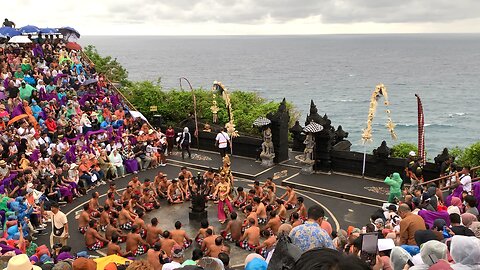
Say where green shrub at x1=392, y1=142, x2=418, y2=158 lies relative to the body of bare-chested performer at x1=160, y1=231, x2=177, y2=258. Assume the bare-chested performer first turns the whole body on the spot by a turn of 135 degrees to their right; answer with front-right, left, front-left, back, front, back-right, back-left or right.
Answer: back-left

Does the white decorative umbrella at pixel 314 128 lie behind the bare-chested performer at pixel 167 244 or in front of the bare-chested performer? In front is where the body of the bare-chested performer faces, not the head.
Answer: in front

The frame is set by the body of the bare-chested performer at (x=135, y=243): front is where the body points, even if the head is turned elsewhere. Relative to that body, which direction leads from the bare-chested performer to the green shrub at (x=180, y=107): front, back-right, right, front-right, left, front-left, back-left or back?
front-left

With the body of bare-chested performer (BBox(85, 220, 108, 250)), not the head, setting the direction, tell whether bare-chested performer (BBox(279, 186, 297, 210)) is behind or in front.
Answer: in front

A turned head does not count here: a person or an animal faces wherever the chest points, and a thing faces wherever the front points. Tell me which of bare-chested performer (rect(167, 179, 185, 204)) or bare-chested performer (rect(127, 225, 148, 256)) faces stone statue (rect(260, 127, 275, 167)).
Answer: bare-chested performer (rect(127, 225, 148, 256))

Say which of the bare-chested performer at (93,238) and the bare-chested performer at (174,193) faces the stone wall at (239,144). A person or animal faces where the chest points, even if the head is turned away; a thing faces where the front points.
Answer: the bare-chested performer at (93,238)

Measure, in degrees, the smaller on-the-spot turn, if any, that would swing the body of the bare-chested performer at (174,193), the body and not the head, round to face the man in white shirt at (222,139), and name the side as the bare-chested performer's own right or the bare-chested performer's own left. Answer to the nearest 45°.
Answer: approximately 90° to the bare-chested performer's own left

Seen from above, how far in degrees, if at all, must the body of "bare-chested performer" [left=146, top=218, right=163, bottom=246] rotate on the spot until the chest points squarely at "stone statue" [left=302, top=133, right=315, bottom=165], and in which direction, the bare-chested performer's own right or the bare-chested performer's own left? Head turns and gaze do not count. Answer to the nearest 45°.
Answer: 0° — they already face it

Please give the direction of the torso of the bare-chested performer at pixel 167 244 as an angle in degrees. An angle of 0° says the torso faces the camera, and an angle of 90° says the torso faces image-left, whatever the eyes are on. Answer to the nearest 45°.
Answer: approximately 225°

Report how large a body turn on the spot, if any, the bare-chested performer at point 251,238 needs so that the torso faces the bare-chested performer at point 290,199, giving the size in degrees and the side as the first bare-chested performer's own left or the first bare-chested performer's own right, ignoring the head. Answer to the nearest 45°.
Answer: approximately 90° to the first bare-chested performer's own right

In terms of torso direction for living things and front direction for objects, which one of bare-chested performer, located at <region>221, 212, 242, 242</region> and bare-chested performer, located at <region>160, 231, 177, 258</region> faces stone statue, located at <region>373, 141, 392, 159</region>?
bare-chested performer, located at <region>160, 231, 177, 258</region>

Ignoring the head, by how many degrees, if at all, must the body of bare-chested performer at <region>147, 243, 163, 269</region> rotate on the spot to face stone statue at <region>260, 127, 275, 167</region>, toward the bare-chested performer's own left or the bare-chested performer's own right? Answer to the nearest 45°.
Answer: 0° — they already face it

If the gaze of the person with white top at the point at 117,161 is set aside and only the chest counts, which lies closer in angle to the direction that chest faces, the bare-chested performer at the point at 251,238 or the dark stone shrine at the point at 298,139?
the bare-chested performer

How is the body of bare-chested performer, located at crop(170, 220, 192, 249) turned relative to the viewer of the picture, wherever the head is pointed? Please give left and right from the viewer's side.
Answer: facing away from the viewer and to the right of the viewer

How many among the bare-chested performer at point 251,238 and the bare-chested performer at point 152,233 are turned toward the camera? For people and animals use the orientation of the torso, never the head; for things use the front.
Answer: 0

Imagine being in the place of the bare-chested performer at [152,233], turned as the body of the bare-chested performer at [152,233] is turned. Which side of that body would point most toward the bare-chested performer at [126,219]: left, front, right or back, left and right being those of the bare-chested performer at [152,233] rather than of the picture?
left

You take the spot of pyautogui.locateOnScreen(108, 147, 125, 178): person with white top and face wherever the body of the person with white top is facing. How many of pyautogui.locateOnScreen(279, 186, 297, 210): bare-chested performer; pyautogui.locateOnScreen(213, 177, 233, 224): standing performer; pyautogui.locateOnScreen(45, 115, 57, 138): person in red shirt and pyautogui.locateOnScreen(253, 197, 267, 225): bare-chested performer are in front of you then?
3

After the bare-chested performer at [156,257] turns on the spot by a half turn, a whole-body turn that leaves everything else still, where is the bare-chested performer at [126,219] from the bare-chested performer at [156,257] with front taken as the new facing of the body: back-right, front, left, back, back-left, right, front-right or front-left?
back-right

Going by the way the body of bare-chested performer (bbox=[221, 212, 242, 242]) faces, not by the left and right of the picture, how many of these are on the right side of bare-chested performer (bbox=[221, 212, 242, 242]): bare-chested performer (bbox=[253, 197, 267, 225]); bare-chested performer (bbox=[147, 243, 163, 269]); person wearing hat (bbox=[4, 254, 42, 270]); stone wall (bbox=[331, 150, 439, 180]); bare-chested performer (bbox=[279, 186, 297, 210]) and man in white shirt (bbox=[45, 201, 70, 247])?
3

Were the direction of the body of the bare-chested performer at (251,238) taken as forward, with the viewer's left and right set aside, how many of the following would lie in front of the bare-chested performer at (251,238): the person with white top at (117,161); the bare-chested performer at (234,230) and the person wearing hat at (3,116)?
3

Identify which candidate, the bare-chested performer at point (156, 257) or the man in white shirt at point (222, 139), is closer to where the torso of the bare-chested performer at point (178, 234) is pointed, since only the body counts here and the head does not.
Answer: the man in white shirt

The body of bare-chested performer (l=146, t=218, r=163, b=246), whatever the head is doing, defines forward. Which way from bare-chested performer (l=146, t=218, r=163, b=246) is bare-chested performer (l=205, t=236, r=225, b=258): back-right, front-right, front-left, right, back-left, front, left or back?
right

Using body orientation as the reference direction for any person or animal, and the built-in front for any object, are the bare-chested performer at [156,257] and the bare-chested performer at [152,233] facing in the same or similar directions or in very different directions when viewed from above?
same or similar directions

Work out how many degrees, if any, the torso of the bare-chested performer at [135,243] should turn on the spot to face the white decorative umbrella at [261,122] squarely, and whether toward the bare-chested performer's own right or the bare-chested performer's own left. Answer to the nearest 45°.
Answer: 0° — they already face it

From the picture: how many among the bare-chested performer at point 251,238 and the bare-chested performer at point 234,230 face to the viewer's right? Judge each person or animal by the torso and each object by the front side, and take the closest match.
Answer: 0

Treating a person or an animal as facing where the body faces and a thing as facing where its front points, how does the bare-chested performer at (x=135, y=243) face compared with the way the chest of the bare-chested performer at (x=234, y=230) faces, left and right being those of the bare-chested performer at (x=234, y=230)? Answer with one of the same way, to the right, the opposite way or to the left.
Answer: to the right
